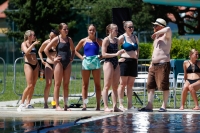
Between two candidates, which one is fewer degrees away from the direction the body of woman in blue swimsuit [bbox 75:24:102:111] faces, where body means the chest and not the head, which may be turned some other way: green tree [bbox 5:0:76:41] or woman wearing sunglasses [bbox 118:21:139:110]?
the woman wearing sunglasses

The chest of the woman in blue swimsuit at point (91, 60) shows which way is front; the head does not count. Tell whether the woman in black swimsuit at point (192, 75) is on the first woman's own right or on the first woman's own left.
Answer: on the first woman's own left

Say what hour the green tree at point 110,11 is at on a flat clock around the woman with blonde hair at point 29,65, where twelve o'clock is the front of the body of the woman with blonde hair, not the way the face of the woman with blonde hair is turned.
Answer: The green tree is roughly at 8 o'clock from the woman with blonde hair.

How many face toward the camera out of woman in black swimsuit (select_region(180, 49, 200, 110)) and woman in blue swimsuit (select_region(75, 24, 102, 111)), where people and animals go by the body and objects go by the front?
2

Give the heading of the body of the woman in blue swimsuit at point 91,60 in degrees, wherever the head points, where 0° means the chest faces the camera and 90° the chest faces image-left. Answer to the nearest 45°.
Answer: approximately 0°

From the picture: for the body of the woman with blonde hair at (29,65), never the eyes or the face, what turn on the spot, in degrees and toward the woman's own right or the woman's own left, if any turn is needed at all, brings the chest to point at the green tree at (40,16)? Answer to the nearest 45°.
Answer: approximately 135° to the woman's own left

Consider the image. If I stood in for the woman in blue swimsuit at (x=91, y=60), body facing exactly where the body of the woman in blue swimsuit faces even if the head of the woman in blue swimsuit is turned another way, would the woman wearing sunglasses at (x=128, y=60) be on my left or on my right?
on my left

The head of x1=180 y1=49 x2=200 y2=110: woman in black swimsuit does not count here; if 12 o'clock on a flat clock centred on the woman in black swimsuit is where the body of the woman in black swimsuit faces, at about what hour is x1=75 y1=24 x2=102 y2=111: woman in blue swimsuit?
The woman in blue swimsuit is roughly at 2 o'clock from the woman in black swimsuit.

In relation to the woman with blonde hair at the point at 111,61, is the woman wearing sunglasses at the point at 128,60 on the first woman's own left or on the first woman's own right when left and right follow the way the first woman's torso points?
on the first woman's own left
